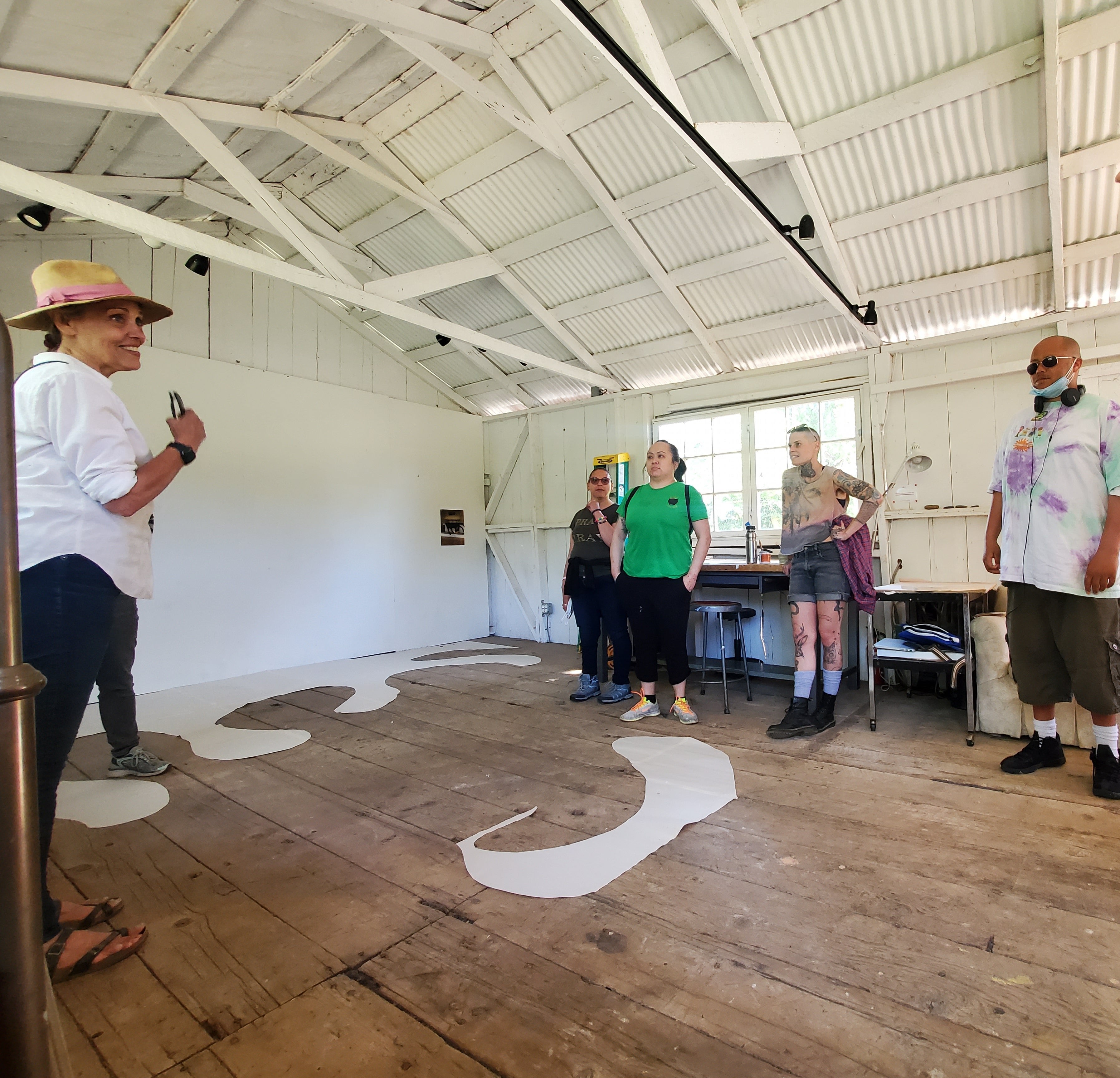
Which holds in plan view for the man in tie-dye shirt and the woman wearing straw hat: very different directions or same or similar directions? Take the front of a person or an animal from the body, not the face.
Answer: very different directions

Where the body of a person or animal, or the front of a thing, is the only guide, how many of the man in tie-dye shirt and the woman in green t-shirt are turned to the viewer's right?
0

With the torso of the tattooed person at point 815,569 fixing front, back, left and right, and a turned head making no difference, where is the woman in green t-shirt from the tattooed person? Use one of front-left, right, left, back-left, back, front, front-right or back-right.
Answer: front-right

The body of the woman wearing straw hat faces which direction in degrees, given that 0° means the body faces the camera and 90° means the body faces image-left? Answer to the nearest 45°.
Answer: approximately 270°

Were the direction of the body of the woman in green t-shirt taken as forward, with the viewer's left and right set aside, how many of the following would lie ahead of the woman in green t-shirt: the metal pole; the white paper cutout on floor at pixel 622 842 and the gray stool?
2

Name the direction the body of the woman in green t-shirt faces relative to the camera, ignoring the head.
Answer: toward the camera

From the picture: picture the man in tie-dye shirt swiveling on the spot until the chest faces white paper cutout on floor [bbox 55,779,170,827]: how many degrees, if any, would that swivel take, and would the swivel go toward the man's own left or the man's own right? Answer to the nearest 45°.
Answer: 0° — they already face it

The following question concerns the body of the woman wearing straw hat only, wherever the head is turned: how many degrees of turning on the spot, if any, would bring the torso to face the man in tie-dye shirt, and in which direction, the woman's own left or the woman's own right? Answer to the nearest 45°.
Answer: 0° — they already face them

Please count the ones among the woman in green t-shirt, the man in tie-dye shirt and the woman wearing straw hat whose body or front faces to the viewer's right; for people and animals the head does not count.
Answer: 1

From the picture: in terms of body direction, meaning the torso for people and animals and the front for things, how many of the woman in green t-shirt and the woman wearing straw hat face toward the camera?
1
